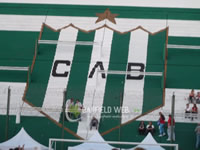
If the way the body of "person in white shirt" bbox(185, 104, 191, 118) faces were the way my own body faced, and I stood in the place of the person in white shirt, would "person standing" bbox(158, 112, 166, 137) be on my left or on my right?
on my right

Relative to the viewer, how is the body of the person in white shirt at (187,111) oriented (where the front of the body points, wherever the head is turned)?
toward the camera

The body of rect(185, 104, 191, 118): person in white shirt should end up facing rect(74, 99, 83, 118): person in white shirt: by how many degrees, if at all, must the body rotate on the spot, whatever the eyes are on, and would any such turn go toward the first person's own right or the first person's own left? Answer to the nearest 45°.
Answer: approximately 45° to the first person's own right

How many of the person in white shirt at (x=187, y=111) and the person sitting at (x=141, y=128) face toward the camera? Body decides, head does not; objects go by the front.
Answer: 2

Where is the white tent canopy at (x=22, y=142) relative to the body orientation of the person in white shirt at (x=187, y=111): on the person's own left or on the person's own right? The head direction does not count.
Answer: on the person's own right

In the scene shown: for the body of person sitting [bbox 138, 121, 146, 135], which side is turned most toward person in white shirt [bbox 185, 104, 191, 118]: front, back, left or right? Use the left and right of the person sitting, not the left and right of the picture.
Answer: left

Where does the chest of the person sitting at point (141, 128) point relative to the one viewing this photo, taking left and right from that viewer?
facing the viewer

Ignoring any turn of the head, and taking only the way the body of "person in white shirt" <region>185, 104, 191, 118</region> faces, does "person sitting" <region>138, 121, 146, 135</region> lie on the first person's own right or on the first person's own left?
on the first person's own right

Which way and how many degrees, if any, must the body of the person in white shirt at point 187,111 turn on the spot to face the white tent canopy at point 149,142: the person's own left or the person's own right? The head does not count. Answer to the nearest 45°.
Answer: approximately 45° to the person's own right

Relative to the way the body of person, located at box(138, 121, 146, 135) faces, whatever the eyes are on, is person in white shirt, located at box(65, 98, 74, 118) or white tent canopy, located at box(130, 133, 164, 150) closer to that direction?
the white tent canopy

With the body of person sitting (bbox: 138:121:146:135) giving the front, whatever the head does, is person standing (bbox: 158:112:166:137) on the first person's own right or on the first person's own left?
on the first person's own left
